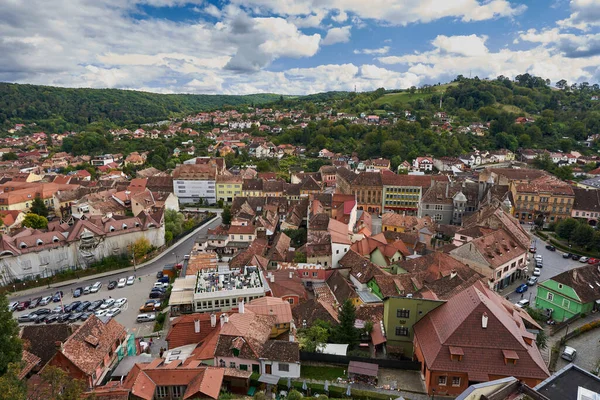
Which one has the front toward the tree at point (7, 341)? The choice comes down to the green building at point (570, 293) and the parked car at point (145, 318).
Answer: the green building

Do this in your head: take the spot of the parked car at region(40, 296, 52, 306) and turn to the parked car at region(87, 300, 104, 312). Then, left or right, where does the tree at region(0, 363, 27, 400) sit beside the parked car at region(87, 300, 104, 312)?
right

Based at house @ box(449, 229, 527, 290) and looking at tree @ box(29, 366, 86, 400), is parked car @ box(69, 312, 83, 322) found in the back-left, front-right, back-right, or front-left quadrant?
front-right

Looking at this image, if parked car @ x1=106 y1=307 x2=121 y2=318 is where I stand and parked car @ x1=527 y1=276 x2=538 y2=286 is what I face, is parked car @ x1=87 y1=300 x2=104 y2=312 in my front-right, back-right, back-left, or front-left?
back-left

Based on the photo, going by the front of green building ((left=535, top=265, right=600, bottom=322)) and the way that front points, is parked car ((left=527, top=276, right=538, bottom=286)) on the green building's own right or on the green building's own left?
on the green building's own right

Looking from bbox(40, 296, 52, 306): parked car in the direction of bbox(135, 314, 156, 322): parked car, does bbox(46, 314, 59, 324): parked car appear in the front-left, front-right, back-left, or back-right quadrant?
front-right

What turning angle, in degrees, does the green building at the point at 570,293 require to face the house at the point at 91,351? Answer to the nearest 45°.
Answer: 0° — it already faces it

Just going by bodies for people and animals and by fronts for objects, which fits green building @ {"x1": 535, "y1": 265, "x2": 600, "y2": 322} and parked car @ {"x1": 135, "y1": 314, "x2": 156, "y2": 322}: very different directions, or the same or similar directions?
very different directions

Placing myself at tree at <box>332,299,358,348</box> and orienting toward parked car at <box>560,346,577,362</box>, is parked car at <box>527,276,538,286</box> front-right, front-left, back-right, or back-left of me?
front-left
